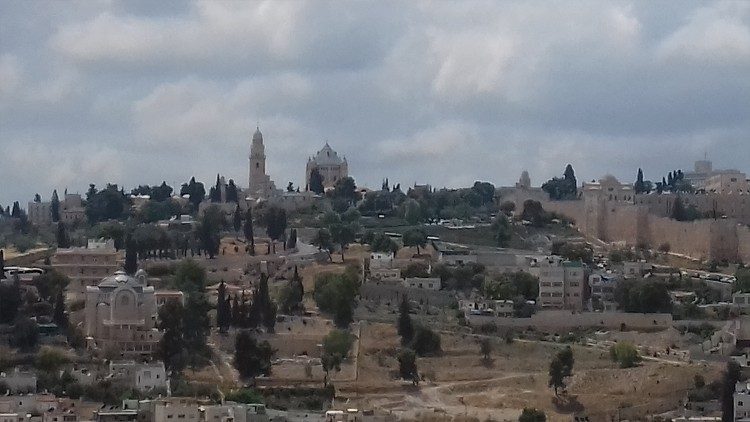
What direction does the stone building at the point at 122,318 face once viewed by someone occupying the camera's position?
facing the viewer

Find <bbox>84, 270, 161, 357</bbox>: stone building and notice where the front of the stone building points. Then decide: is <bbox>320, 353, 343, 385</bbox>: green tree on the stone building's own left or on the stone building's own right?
on the stone building's own left

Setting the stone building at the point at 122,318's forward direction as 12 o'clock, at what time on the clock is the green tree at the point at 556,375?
The green tree is roughly at 10 o'clock from the stone building.

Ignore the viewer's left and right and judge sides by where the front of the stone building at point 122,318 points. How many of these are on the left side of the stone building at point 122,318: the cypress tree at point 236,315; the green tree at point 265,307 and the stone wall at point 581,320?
3

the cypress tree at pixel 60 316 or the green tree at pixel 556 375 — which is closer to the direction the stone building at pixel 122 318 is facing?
the green tree

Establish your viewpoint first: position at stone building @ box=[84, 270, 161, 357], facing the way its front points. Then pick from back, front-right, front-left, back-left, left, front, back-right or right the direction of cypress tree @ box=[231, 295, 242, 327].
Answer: left

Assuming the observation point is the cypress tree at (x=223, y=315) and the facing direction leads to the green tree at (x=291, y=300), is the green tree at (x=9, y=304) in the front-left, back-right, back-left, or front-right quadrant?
back-left

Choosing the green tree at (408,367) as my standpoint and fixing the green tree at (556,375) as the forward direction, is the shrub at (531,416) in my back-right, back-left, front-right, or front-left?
front-right

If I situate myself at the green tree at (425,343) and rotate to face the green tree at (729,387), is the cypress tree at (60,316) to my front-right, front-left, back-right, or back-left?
back-right

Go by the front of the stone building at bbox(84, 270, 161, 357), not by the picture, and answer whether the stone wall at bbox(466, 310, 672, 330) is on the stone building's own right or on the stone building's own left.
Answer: on the stone building's own left

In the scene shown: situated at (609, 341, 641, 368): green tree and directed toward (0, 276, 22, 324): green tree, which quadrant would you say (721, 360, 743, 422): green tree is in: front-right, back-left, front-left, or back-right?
back-left
